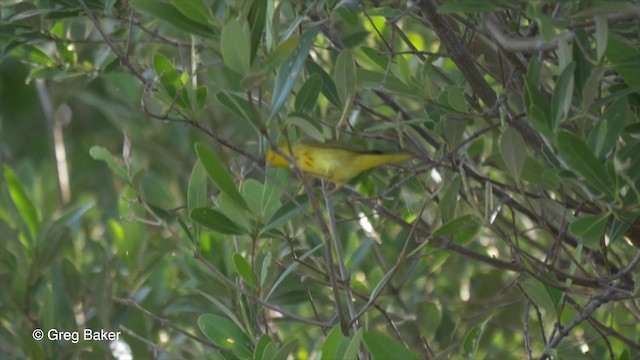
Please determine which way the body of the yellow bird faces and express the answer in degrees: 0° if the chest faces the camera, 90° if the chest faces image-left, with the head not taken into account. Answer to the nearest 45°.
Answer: approximately 90°
